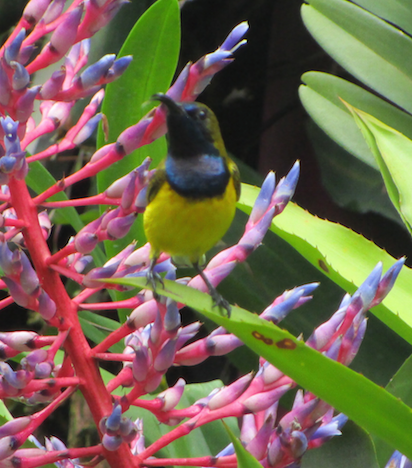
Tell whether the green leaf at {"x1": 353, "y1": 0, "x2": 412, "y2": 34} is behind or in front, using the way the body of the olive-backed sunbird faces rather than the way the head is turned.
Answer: behind

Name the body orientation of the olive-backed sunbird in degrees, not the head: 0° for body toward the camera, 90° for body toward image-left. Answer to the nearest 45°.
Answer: approximately 0°
